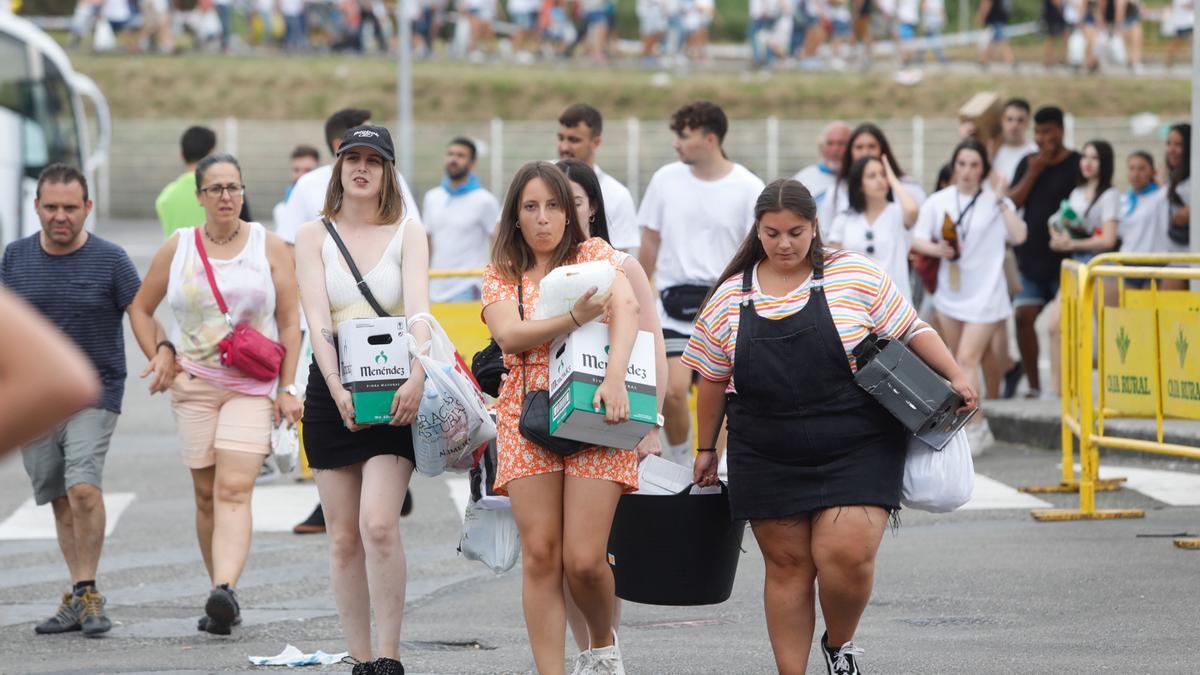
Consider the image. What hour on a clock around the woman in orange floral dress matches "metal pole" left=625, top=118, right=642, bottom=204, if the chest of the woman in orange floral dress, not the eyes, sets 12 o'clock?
The metal pole is roughly at 6 o'clock from the woman in orange floral dress.

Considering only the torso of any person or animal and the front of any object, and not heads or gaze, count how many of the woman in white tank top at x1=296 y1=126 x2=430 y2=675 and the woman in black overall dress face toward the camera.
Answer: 2

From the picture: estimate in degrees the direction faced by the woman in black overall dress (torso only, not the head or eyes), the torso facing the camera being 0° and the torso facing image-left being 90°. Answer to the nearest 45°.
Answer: approximately 0°

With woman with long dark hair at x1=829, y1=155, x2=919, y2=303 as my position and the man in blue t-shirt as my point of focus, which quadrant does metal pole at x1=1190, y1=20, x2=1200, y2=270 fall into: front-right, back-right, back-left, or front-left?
back-left

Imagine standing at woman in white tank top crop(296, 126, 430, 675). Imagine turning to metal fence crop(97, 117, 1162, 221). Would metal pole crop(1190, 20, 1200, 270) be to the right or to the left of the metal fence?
right

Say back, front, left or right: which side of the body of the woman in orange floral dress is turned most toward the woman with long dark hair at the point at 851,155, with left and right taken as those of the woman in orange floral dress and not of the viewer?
back
